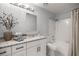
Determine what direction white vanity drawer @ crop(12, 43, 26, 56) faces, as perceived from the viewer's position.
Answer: facing the viewer and to the right of the viewer

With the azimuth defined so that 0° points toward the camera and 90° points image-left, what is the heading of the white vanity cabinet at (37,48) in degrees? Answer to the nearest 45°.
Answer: approximately 315°

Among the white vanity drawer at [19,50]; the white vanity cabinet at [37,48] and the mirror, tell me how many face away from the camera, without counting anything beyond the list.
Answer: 0

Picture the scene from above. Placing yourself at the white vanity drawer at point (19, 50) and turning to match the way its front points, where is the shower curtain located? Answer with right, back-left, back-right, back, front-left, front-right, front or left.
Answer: front-left

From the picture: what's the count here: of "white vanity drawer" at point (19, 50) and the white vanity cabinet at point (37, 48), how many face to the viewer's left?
0

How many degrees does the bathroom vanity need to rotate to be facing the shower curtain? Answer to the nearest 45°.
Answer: approximately 45° to its left

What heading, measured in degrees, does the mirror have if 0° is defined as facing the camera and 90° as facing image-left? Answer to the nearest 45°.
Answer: approximately 315°
